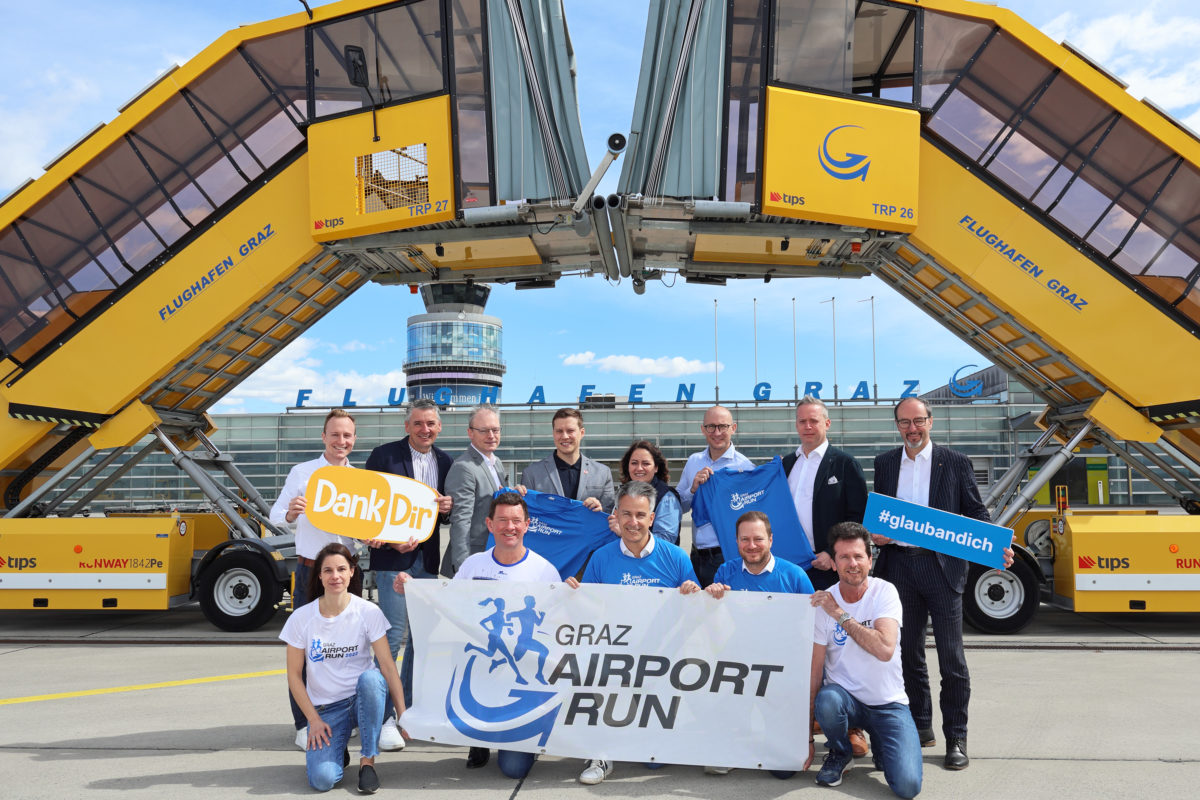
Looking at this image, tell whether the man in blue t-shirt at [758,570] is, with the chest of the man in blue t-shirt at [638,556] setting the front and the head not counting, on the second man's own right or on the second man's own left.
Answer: on the second man's own left

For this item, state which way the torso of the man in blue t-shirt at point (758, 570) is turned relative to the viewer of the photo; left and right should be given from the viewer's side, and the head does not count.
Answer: facing the viewer

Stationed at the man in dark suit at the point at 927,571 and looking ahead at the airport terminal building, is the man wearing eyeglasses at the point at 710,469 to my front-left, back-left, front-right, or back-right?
front-left

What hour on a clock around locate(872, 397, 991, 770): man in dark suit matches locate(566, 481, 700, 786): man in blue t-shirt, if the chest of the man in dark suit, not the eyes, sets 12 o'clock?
The man in blue t-shirt is roughly at 2 o'clock from the man in dark suit.

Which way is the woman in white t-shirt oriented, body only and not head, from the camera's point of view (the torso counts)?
toward the camera

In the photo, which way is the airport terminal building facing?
toward the camera

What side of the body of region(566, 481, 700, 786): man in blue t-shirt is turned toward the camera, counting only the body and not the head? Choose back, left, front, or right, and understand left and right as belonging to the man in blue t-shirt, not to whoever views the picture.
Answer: front

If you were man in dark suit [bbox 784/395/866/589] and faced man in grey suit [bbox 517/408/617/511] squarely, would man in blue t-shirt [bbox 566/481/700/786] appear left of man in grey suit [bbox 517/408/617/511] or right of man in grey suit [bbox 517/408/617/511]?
left

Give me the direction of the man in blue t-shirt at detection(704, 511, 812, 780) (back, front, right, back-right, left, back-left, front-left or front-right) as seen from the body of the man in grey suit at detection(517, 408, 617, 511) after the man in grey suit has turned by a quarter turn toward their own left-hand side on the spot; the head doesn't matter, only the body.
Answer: front-right

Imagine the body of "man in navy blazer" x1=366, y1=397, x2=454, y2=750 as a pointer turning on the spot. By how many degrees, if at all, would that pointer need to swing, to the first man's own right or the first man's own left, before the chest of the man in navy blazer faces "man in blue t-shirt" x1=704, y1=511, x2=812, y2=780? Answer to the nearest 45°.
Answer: approximately 45° to the first man's own left

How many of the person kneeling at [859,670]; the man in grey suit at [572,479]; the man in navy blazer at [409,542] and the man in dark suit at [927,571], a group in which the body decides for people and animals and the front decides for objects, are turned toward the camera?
4
